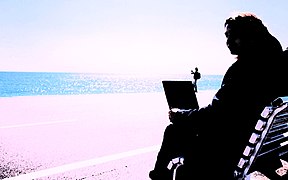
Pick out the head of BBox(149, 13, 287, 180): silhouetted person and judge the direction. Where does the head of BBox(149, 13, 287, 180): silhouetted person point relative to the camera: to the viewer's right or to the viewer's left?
to the viewer's left

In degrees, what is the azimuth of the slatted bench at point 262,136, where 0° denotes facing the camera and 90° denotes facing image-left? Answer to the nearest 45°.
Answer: approximately 135°
